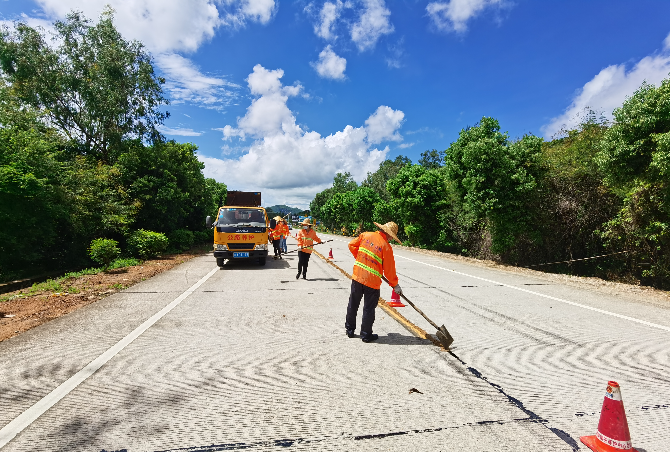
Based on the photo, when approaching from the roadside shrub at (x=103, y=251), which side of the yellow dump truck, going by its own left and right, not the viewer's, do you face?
right

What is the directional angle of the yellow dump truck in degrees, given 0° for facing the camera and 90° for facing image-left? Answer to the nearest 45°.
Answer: approximately 0°

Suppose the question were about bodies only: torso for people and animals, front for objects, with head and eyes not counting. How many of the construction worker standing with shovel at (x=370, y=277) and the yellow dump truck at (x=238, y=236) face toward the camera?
1

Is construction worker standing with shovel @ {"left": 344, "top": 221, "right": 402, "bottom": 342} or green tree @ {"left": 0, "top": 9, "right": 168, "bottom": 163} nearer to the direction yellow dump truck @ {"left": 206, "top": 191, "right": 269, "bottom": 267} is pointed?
the construction worker standing with shovel

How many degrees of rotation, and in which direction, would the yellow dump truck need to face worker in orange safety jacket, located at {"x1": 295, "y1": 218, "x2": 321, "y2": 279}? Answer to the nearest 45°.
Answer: approximately 45° to its left

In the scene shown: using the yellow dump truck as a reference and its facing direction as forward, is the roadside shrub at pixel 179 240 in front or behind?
behind

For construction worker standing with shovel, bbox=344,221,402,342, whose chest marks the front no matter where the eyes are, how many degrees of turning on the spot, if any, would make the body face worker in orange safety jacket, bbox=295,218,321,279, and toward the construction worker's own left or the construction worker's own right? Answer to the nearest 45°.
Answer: approximately 45° to the construction worker's own left
